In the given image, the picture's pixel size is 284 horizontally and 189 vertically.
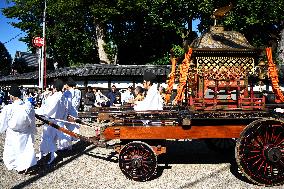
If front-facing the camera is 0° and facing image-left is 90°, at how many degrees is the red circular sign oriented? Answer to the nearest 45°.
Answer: approximately 0°

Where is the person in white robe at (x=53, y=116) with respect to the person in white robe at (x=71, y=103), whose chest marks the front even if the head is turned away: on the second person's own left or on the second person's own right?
on the second person's own left

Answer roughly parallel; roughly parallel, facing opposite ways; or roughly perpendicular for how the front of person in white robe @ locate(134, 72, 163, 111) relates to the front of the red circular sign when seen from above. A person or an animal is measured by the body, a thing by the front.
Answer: roughly perpendicular

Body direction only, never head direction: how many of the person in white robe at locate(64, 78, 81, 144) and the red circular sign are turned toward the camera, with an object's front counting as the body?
1

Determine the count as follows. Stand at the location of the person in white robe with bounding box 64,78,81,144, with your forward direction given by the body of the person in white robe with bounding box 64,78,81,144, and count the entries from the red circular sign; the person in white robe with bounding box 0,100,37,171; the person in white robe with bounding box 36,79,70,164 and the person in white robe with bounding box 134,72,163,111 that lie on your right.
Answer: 1

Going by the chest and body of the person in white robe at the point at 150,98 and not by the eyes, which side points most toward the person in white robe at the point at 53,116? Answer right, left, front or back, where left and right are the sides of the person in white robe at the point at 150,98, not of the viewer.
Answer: front

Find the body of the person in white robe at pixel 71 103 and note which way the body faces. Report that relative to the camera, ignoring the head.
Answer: to the viewer's left

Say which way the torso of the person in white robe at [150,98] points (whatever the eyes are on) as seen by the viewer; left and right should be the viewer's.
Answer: facing to the left of the viewer

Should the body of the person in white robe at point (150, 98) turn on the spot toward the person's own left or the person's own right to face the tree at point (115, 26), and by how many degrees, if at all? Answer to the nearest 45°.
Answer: approximately 90° to the person's own right

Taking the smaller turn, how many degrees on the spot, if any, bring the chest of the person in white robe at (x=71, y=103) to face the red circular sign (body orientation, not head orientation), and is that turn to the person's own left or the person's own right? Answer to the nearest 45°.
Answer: approximately 90° to the person's own right

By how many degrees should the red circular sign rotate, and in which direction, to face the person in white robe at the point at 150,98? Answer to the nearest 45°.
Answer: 0° — it already faces them
